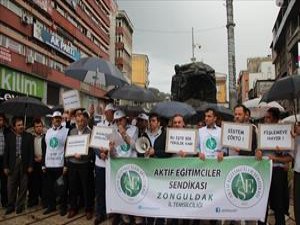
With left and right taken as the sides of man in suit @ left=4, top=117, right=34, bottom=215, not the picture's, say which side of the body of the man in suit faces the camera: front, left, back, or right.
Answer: front

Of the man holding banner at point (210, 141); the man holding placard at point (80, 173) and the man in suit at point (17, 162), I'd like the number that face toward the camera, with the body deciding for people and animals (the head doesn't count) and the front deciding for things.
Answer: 3

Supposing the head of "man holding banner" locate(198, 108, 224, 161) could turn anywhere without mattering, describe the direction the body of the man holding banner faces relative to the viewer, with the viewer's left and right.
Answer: facing the viewer

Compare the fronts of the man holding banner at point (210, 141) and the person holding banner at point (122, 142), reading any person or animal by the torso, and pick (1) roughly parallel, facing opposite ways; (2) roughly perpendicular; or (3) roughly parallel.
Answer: roughly parallel

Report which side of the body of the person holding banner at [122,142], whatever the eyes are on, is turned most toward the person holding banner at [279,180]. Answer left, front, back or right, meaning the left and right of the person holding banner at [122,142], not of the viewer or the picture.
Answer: left

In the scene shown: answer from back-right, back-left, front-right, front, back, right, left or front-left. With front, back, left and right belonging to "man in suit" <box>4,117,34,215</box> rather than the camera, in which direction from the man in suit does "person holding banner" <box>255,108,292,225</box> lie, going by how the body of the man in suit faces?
front-left

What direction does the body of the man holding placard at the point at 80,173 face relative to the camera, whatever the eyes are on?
toward the camera

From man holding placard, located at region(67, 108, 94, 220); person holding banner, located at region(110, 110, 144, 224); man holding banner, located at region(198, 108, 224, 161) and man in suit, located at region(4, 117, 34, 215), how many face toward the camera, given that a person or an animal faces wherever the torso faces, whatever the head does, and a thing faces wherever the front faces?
4

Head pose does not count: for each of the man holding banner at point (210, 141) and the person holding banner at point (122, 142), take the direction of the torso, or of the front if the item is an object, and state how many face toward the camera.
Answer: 2

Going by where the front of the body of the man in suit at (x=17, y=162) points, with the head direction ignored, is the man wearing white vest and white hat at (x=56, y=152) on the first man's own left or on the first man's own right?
on the first man's own left

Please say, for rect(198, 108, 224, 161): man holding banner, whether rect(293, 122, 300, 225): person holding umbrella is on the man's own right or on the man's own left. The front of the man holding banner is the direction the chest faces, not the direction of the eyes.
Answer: on the man's own left

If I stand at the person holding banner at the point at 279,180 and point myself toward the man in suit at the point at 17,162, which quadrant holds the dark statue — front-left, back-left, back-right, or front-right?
front-right
